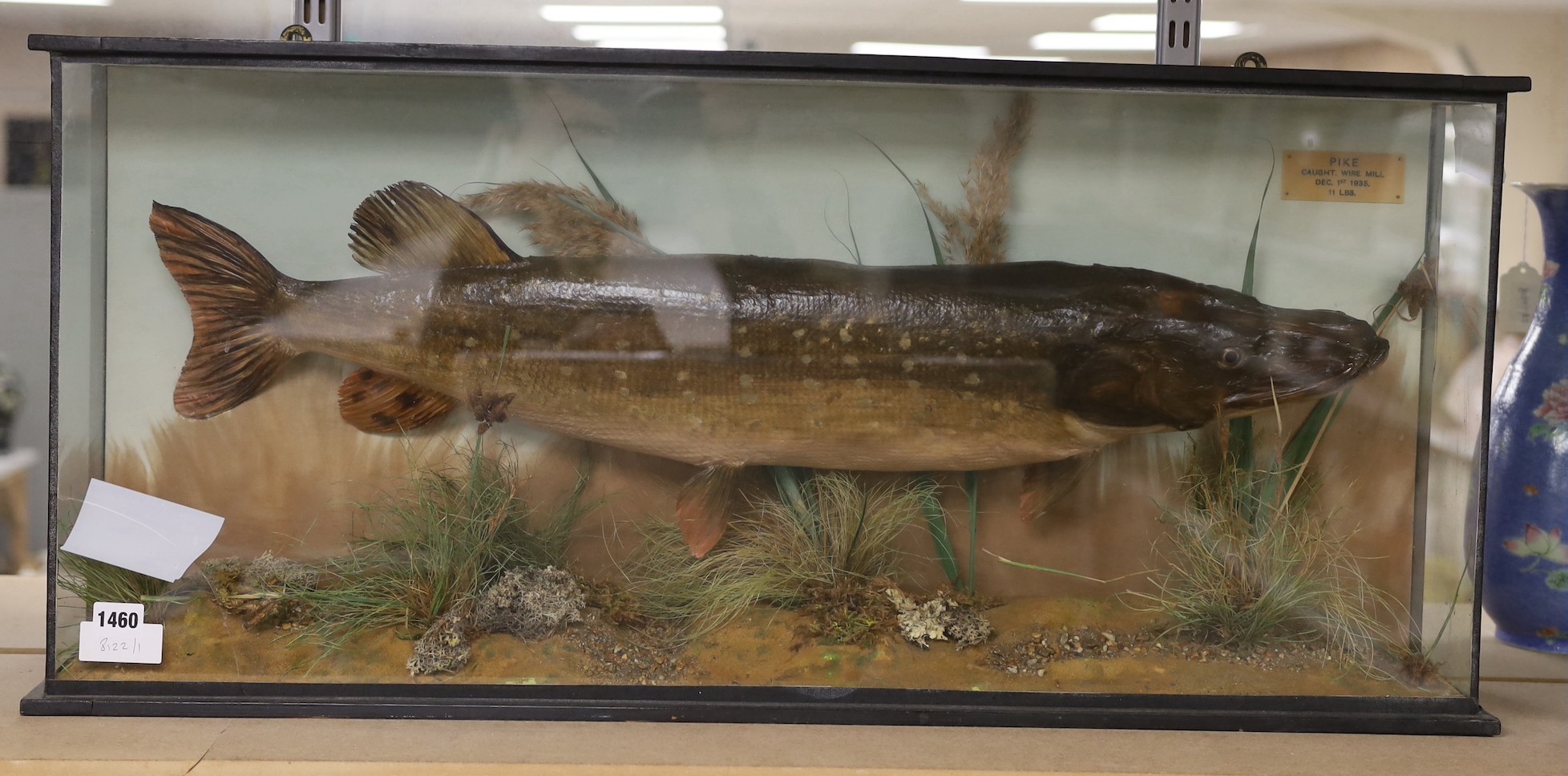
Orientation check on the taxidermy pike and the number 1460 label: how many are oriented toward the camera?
1

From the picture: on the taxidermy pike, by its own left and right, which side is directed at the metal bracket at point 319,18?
back

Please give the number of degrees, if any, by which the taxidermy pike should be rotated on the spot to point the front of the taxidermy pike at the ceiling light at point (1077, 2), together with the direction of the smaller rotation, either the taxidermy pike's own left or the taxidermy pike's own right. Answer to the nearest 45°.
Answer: approximately 45° to the taxidermy pike's own left

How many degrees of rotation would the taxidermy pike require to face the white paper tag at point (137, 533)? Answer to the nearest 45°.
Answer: approximately 180°

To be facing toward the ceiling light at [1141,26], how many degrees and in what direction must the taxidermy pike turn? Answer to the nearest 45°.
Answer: approximately 45° to its left

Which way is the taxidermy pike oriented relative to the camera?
to the viewer's right

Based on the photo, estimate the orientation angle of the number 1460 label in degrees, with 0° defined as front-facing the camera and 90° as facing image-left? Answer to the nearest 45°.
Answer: approximately 0°

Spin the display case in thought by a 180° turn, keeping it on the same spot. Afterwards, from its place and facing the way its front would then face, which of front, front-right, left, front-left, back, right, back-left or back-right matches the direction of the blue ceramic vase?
right
